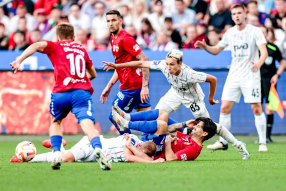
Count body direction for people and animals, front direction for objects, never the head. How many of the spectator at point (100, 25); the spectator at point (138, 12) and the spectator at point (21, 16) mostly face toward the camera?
3

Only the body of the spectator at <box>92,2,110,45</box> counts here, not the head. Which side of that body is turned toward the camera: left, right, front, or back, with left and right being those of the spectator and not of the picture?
front

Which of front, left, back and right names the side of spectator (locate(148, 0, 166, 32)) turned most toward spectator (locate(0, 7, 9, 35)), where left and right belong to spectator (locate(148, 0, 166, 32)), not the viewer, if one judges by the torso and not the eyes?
right

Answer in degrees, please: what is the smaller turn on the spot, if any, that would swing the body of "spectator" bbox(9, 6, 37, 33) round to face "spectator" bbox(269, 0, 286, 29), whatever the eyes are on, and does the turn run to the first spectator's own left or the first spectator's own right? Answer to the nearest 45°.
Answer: approximately 45° to the first spectator's own left

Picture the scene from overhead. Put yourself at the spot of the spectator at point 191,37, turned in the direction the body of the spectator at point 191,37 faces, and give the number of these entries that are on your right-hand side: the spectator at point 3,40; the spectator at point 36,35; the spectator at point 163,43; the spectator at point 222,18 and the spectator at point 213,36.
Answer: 3

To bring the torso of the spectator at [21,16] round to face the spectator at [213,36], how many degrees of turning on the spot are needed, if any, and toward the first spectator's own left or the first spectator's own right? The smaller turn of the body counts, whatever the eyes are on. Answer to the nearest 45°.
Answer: approximately 45° to the first spectator's own left

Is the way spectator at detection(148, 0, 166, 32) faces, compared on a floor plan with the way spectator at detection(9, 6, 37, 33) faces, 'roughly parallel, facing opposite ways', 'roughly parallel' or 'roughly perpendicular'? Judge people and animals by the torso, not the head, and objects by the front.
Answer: roughly parallel

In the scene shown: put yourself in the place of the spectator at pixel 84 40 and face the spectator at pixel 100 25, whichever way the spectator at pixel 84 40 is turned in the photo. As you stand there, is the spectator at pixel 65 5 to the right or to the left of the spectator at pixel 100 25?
left

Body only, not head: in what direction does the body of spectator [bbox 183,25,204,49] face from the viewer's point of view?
toward the camera

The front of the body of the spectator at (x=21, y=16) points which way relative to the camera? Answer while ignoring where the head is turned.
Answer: toward the camera

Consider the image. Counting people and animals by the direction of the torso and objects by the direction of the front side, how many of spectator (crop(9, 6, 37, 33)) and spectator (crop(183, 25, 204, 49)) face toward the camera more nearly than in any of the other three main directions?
2

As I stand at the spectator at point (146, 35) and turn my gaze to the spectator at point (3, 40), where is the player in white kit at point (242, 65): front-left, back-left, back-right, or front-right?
back-left

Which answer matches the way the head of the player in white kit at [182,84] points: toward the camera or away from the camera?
toward the camera

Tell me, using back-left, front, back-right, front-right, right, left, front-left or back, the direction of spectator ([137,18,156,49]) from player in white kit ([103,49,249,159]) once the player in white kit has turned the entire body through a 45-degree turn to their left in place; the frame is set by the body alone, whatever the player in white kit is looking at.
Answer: back

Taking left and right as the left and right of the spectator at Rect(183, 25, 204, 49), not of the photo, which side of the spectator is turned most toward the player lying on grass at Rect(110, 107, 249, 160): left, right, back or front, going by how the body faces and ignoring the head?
front
